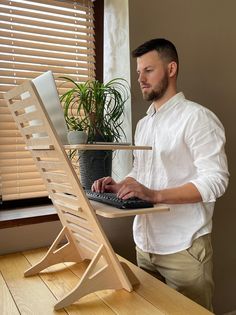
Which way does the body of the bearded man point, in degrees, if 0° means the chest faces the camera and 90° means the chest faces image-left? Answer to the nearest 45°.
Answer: approximately 45°
